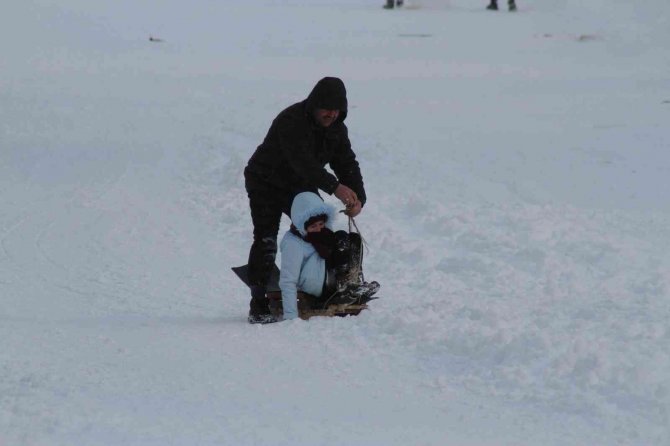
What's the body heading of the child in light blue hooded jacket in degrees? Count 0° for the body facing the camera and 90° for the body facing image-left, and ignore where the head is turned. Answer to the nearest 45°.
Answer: approximately 315°

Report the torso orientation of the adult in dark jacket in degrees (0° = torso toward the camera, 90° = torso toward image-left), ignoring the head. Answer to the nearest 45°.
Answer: approximately 315°

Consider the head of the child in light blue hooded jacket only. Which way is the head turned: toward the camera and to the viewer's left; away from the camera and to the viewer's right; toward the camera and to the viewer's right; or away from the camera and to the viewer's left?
toward the camera and to the viewer's right

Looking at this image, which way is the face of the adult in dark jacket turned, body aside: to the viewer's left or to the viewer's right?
to the viewer's right

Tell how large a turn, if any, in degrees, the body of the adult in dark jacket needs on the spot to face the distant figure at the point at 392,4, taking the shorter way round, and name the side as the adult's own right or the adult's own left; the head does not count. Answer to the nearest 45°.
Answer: approximately 135° to the adult's own left

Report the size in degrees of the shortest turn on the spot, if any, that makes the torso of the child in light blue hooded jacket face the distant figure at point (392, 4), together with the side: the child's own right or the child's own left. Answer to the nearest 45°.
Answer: approximately 135° to the child's own left

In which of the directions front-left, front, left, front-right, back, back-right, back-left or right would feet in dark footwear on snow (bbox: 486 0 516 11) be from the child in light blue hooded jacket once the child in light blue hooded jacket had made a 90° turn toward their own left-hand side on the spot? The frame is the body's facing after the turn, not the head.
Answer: front-left
